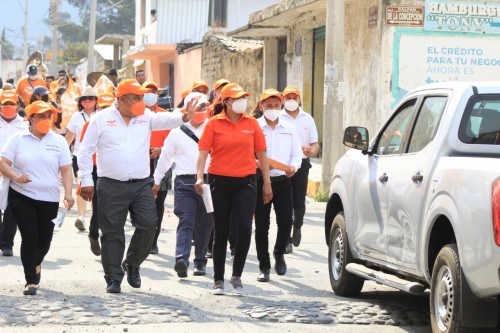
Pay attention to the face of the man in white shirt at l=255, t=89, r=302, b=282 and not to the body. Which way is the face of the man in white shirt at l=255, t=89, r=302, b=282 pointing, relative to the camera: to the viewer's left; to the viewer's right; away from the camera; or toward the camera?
toward the camera

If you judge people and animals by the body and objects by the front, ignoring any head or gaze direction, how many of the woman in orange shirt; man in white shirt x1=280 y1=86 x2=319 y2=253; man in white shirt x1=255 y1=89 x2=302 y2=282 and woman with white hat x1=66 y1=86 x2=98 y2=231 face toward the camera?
4

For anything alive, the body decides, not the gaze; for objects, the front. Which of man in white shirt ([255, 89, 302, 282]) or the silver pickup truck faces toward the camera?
the man in white shirt

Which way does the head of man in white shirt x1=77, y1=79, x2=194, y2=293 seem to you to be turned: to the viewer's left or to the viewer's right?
to the viewer's right

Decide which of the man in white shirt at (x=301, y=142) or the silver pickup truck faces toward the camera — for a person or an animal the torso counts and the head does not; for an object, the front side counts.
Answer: the man in white shirt

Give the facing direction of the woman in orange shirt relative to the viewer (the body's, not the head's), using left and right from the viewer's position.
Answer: facing the viewer

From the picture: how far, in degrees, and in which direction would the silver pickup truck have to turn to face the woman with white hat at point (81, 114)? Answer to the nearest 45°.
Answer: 0° — it already faces them

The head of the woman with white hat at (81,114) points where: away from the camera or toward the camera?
toward the camera

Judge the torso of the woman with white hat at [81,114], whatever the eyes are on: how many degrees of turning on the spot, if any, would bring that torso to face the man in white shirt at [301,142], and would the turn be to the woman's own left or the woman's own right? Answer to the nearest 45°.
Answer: approximately 45° to the woman's own left

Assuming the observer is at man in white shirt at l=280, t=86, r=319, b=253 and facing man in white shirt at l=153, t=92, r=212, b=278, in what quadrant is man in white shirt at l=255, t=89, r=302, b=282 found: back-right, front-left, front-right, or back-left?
front-left

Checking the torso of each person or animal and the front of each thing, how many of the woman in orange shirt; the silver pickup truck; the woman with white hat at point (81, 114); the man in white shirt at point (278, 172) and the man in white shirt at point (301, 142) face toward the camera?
4

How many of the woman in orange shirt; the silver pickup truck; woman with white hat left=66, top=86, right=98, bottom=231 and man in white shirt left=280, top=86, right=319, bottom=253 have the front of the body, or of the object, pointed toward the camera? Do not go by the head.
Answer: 3

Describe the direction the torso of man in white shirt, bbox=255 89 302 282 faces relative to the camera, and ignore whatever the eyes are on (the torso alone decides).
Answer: toward the camera

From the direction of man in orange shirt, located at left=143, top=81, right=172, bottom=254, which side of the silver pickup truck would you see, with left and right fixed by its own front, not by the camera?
front

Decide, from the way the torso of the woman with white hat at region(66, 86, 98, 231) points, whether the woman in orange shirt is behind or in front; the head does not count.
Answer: in front

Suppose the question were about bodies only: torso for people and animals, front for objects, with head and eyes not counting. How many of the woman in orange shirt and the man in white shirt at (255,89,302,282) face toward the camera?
2

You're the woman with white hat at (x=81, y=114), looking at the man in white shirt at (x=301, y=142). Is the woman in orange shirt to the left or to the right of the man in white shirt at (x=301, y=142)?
right
